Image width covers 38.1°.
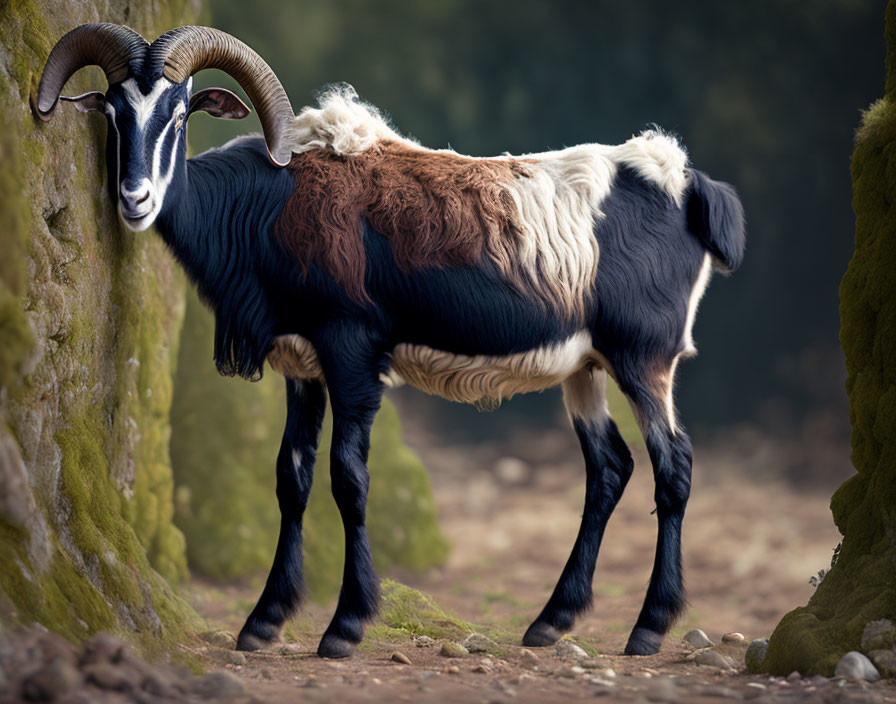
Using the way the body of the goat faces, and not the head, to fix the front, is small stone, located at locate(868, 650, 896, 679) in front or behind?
behind

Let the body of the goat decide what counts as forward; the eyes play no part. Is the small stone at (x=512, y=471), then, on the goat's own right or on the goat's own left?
on the goat's own right

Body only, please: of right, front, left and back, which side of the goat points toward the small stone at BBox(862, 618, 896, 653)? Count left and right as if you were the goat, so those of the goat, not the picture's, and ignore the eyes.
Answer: back

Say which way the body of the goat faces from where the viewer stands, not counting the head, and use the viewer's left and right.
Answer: facing to the left of the viewer

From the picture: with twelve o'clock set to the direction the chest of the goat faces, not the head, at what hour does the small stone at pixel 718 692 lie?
The small stone is roughly at 7 o'clock from the goat.

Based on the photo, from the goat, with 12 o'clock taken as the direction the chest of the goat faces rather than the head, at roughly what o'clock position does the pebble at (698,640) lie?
The pebble is roughly at 5 o'clock from the goat.

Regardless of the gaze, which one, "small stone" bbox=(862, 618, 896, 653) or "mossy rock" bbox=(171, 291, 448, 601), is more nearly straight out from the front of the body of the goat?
the mossy rock

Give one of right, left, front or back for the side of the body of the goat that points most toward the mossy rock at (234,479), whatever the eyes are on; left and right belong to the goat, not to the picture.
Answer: right
